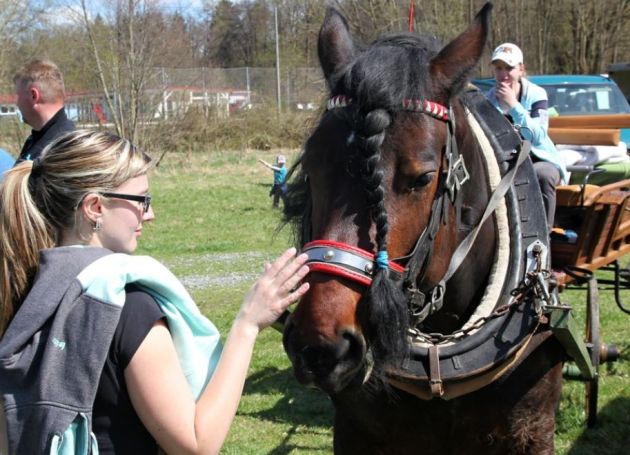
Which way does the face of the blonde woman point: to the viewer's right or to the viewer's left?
to the viewer's right

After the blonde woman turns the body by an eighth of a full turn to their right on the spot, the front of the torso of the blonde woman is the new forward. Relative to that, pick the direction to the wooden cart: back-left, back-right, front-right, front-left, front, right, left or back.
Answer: front-left

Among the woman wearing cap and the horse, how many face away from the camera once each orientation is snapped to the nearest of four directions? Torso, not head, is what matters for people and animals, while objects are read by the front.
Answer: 0

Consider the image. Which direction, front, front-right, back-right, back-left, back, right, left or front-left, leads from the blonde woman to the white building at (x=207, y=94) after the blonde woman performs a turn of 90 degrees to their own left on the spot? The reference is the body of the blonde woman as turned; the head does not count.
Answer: front-right

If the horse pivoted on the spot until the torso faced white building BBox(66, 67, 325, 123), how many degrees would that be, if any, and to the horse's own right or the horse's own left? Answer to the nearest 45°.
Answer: approximately 135° to the horse's own right

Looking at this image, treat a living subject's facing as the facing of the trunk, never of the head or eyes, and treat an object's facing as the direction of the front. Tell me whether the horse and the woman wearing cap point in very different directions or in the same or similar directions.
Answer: same or similar directions

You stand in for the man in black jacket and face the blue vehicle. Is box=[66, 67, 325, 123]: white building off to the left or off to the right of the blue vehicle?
left

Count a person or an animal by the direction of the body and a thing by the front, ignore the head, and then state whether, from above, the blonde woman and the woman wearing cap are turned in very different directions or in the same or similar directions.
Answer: very different directions

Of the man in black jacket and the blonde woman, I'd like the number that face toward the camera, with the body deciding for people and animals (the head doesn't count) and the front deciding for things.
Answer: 0

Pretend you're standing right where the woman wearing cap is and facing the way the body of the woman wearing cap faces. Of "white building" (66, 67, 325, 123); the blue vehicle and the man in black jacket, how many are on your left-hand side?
0

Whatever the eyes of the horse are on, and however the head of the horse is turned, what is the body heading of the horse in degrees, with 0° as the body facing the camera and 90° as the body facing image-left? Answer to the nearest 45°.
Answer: approximately 45°

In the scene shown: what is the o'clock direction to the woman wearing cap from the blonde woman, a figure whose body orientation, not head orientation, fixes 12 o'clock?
The woman wearing cap is roughly at 12 o'clock from the blonde woman.

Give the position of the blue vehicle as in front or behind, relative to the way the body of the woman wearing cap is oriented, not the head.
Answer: behind

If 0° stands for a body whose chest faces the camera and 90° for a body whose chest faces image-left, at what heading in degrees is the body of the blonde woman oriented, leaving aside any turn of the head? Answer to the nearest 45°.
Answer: approximately 225°

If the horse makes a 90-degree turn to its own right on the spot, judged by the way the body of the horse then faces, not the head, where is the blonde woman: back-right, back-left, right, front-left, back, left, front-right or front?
left
